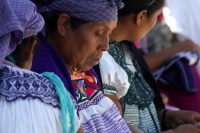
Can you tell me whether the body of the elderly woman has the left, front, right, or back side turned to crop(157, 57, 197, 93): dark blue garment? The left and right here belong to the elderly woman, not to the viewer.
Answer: left

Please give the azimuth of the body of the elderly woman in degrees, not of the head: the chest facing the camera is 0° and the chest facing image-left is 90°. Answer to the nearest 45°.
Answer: approximately 315°

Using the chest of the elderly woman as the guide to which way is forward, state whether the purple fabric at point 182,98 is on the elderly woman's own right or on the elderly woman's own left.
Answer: on the elderly woman's own left

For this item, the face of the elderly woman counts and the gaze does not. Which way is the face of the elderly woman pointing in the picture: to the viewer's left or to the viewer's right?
to the viewer's right
